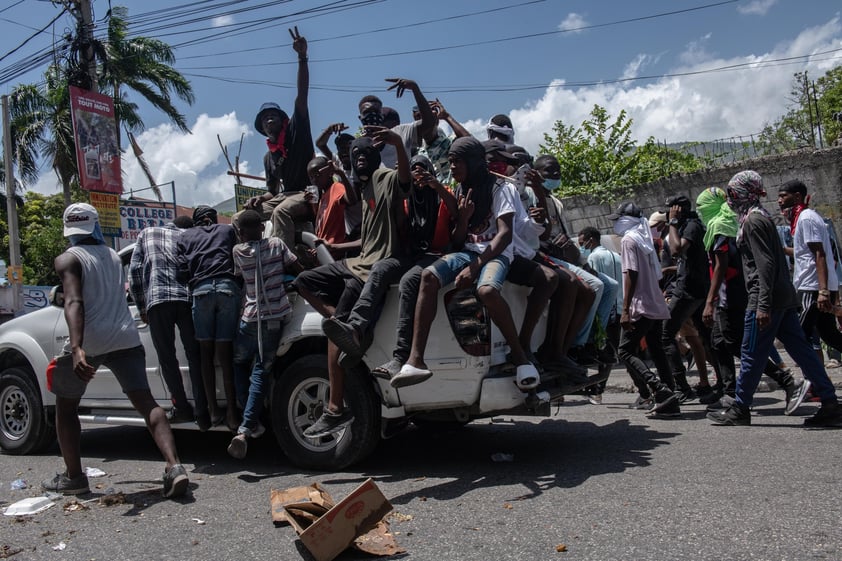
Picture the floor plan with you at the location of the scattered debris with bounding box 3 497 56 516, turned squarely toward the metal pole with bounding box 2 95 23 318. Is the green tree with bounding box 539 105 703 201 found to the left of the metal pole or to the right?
right

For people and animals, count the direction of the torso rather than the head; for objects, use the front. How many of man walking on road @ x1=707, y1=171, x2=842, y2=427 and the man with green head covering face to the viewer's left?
2

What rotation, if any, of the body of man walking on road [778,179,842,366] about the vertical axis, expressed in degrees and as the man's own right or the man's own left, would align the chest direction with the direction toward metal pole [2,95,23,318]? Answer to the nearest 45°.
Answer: approximately 45° to the man's own right

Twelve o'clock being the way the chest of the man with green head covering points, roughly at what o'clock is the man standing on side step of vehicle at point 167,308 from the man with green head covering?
The man standing on side step of vehicle is roughly at 11 o'clock from the man with green head covering.

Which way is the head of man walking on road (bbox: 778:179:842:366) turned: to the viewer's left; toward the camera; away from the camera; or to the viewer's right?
to the viewer's left

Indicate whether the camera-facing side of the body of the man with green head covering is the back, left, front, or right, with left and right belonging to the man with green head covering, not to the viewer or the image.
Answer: left

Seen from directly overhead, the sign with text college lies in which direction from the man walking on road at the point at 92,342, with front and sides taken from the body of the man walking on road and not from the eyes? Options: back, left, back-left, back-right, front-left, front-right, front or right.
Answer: front-right

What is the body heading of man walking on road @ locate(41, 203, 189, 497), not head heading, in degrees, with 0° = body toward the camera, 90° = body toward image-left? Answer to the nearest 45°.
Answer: approximately 135°

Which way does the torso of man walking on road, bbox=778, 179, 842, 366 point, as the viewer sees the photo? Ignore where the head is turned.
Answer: to the viewer's left

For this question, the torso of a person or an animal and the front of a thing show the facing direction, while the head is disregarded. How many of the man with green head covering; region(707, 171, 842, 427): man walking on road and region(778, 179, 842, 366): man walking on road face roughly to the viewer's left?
3

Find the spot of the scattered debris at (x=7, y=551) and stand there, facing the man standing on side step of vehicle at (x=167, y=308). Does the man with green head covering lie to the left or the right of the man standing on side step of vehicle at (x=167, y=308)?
right

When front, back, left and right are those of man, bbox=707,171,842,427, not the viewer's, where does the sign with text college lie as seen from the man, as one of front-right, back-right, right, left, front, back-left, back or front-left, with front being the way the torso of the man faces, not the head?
front-right

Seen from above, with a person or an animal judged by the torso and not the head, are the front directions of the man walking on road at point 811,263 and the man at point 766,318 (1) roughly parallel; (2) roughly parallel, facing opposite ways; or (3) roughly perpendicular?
roughly parallel

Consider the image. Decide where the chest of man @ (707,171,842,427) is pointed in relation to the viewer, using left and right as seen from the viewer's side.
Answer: facing to the left of the viewer

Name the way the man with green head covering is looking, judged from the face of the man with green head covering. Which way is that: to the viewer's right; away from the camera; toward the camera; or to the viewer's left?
to the viewer's left
